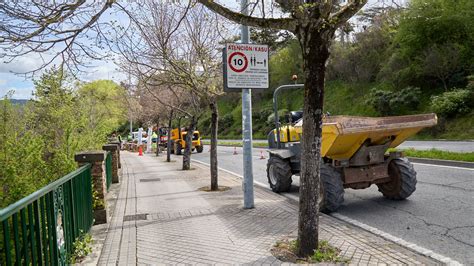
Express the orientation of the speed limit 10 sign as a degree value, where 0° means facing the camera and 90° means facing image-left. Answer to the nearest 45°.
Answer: approximately 0°

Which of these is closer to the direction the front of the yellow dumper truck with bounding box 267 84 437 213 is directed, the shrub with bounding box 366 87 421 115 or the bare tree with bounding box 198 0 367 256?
the bare tree

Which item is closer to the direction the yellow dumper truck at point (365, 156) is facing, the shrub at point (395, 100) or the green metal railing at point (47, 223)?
the green metal railing

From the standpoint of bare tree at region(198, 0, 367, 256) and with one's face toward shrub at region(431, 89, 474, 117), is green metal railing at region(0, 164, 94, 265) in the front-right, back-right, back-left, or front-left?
back-left

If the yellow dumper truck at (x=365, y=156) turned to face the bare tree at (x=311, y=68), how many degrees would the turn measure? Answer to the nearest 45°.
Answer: approximately 45° to its right

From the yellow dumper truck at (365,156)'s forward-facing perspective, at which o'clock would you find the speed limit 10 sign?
The speed limit 10 sign is roughly at 4 o'clock from the yellow dumper truck.

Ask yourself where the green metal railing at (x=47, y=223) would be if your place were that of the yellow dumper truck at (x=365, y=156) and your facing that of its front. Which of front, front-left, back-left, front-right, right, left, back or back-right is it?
right

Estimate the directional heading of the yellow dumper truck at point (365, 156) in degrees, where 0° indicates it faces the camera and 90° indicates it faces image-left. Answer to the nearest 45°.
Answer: approximately 315°

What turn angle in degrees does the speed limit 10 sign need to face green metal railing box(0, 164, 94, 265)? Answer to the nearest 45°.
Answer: approximately 45° to its right

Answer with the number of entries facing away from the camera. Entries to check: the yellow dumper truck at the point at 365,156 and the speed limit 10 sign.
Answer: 0

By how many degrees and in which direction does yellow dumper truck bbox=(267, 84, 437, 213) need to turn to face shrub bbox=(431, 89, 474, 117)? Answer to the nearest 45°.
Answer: approximately 135° to its left

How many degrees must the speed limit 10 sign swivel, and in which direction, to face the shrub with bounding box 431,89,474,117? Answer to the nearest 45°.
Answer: approximately 135° to its left

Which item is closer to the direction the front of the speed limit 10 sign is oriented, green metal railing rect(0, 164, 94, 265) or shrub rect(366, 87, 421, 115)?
the green metal railing
